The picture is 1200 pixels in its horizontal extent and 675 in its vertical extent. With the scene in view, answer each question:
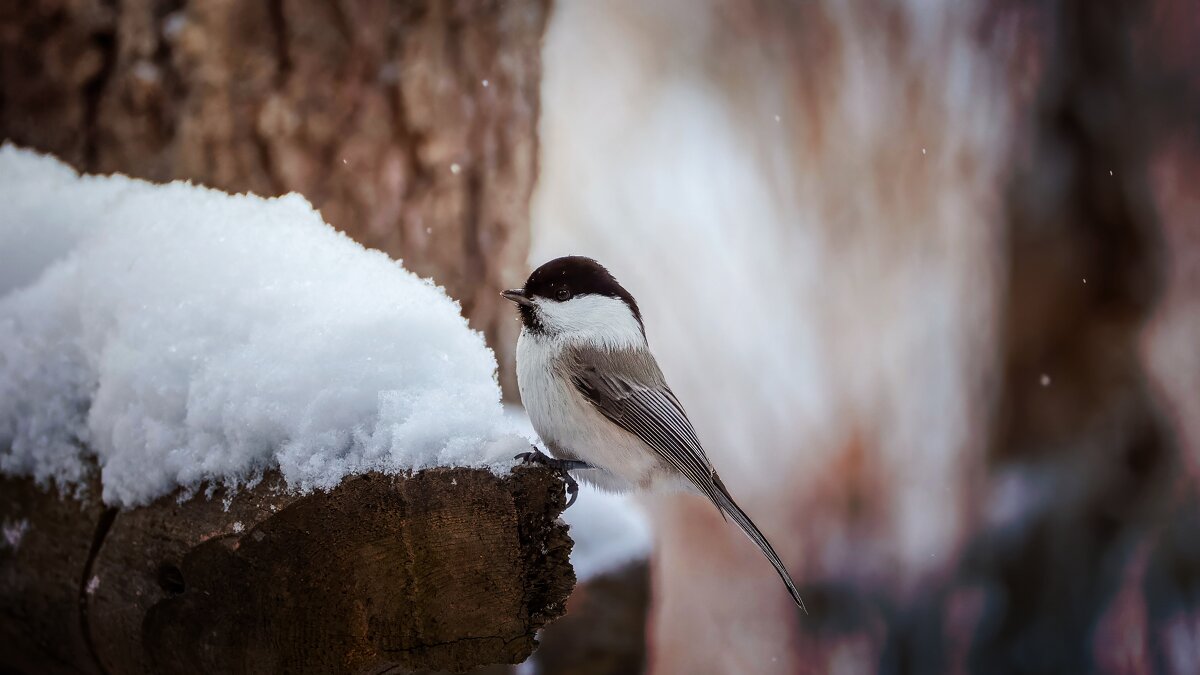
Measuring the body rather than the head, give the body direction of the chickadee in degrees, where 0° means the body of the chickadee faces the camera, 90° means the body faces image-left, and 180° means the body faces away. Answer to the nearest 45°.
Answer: approximately 90°

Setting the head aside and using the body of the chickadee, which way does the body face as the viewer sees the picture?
to the viewer's left
